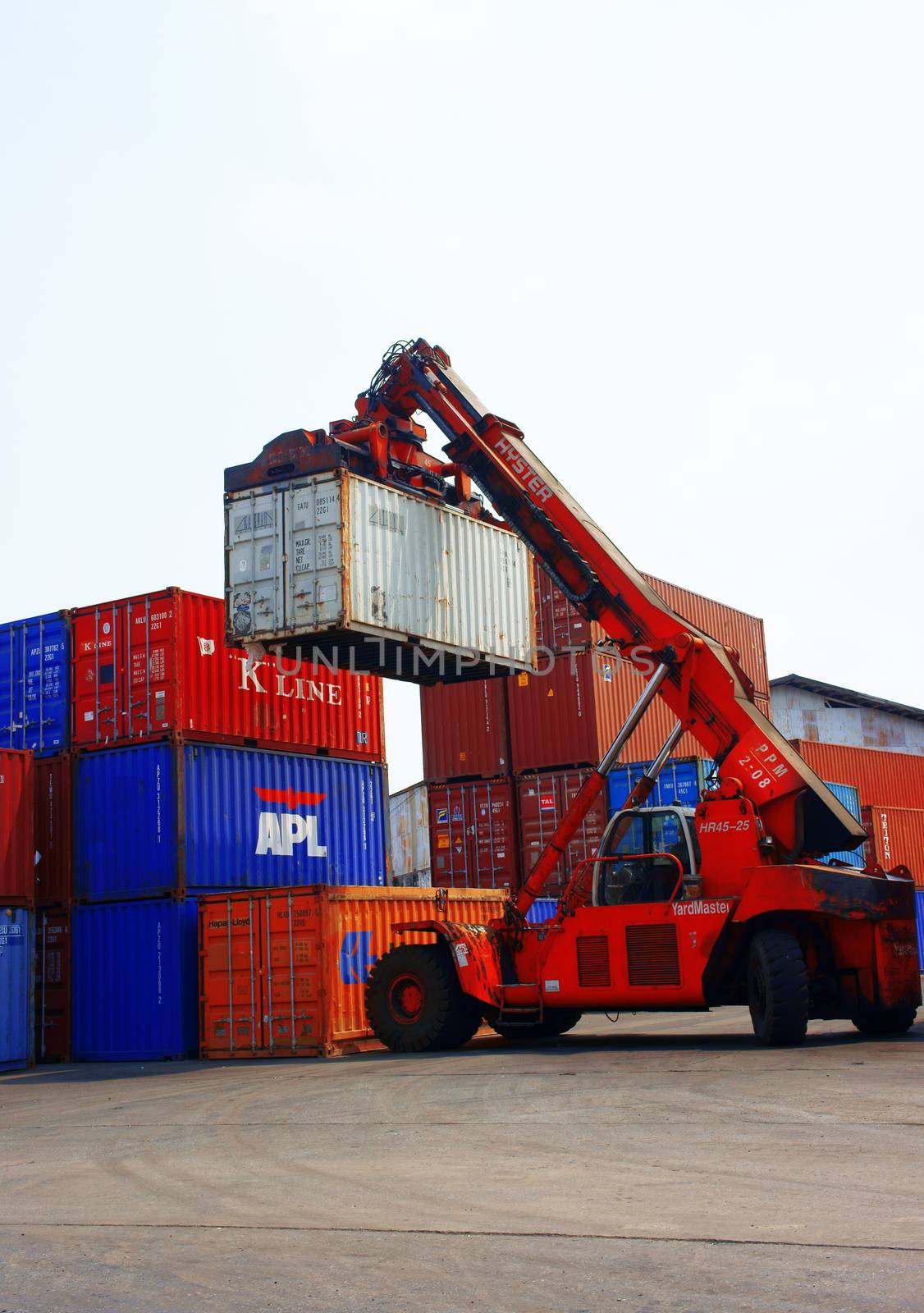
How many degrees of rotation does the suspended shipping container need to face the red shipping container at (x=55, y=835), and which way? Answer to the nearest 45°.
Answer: approximately 90° to its right

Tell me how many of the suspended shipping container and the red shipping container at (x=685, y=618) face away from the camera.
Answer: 0

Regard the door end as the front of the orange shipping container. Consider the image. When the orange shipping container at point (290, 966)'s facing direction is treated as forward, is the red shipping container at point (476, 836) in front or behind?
behind

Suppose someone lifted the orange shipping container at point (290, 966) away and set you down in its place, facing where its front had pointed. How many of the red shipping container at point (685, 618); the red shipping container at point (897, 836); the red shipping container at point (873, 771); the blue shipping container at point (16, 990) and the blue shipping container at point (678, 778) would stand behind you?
4

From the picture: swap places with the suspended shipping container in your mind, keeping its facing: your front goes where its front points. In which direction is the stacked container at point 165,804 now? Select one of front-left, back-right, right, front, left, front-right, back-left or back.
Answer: right

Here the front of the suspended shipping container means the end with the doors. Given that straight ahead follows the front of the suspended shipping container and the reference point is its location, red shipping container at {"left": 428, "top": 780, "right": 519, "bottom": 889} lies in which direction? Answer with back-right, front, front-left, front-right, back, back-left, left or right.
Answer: back-right

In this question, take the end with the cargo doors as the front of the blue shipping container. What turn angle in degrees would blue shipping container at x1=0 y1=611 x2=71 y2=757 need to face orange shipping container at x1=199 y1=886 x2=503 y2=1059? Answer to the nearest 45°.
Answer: approximately 90° to its left

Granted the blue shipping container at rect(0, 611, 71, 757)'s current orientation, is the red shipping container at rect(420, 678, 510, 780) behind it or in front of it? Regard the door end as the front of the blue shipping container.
behind

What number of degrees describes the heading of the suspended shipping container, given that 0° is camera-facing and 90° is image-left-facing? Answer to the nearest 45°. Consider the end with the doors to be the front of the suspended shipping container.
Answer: approximately 45°

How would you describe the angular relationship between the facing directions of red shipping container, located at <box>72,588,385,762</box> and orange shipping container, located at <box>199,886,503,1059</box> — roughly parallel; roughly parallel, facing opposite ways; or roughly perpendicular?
roughly parallel
